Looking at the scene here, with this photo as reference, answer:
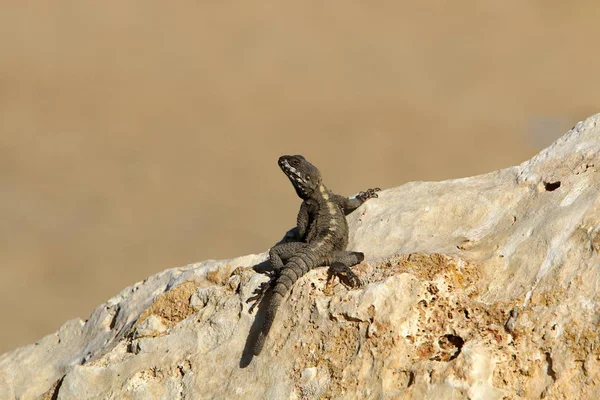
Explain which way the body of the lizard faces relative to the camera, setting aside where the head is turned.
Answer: away from the camera
